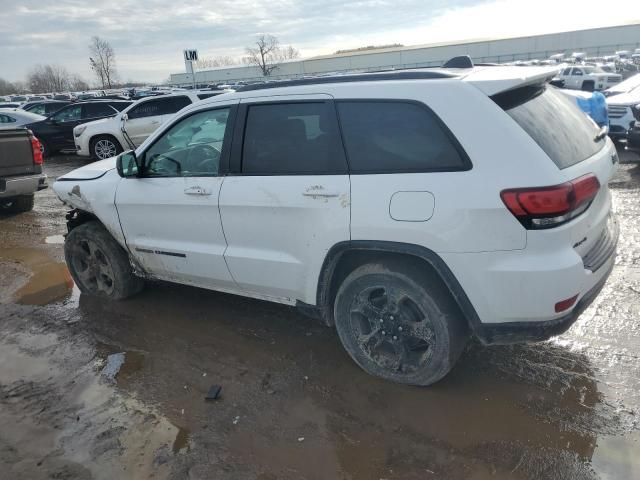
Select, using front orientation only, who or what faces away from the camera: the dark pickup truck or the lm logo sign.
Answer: the dark pickup truck

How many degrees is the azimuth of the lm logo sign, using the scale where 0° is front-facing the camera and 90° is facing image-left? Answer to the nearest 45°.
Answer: approximately 0°

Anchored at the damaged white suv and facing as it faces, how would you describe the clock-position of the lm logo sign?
The lm logo sign is roughly at 1 o'clock from the damaged white suv.

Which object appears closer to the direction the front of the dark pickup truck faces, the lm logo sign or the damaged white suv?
the lm logo sign

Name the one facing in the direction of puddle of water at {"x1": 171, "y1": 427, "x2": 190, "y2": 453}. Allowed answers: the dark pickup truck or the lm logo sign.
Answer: the lm logo sign

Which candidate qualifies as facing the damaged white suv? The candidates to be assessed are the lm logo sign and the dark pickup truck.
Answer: the lm logo sign

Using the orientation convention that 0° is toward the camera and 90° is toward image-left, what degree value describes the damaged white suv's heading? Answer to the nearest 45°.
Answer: approximately 135°

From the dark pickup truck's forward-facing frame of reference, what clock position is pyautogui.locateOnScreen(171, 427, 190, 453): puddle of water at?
The puddle of water is roughly at 6 o'clock from the dark pickup truck.

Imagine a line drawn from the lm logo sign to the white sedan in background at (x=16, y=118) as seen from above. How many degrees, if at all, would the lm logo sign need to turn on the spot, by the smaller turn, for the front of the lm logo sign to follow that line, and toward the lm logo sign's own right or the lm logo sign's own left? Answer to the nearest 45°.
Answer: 0° — it already faces it

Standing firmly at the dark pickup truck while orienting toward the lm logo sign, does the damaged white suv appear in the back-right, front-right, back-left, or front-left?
back-right

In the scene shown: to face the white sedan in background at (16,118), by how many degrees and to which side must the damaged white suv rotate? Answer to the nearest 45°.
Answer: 0° — it already faces it

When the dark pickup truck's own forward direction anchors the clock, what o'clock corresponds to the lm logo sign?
The lm logo sign is roughly at 1 o'clock from the dark pickup truck.

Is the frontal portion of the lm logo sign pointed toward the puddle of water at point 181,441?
yes

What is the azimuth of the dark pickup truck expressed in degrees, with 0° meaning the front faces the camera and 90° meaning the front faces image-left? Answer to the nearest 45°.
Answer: approximately 180°

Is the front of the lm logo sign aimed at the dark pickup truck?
yes

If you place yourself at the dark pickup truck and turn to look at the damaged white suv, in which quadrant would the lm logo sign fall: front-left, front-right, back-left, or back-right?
back-left
